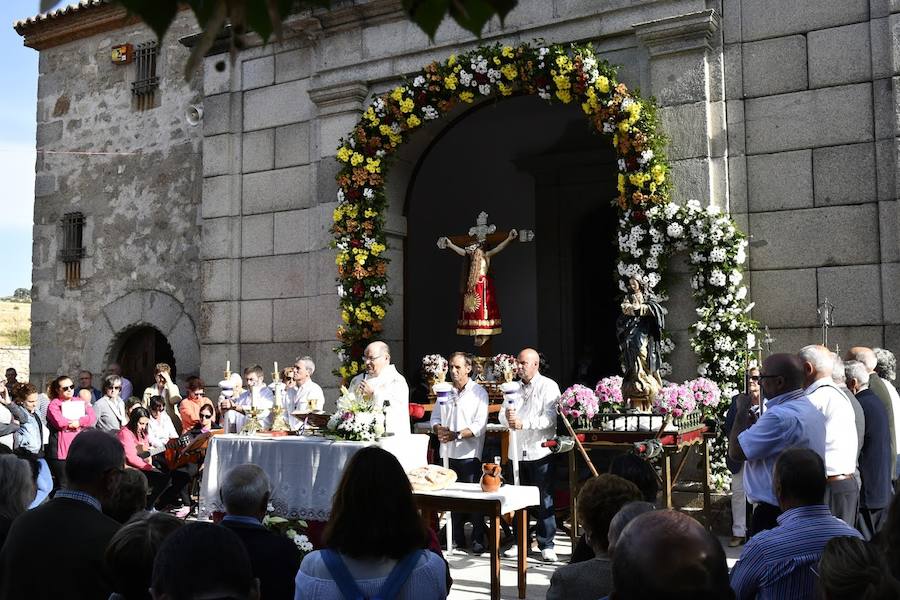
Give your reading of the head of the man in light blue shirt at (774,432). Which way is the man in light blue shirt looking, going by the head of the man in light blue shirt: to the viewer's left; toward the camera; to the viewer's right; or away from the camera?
to the viewer's left

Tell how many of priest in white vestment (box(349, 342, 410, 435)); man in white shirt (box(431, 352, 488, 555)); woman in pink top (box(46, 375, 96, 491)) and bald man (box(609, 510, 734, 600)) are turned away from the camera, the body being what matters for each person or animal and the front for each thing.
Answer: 1

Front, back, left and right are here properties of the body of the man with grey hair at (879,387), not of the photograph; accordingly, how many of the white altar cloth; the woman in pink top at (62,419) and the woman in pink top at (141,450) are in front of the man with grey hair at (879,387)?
3

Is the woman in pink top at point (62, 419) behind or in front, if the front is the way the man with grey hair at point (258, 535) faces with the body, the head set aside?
in front

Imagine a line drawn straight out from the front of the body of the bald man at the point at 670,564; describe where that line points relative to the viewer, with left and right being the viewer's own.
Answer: facing away from the viewer

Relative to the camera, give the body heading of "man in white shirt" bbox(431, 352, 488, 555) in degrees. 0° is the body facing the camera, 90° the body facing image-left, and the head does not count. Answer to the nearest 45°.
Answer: approximately 45°

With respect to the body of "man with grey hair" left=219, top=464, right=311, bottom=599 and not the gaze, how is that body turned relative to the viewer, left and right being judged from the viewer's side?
facing away from the viewer

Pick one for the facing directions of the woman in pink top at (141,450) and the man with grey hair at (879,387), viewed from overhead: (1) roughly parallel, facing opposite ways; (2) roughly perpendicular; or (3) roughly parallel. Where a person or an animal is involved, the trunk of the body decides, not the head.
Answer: roughly parallel, facing opposite ways

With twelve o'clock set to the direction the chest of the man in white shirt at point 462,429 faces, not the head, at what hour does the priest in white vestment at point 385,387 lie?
The priest in white vestment is roughly at 2 o'clock from the man in white shirt.

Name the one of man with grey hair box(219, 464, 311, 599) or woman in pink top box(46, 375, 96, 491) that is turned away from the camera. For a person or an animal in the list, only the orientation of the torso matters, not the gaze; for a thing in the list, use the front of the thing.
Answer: the man with grey hair

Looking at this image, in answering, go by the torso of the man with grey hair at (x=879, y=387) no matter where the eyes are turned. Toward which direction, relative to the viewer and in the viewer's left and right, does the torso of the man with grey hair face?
facing to the left of the viewer

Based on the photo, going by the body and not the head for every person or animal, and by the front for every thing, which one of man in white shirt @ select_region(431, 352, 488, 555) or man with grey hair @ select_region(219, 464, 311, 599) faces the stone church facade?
the man with grey hair

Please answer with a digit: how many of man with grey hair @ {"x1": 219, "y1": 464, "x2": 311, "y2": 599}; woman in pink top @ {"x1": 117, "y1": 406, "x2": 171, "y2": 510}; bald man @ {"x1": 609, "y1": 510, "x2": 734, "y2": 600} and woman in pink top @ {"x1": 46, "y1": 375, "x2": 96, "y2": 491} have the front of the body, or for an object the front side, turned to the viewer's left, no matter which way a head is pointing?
0

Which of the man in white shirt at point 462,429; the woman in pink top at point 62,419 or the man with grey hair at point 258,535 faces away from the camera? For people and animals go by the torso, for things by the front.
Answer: the man with grey hair

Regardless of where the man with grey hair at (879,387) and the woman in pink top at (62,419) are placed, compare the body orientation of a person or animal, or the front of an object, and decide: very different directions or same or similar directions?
very different directions

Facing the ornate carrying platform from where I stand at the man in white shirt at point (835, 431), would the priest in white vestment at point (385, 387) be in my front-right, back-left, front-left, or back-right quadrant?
front-left

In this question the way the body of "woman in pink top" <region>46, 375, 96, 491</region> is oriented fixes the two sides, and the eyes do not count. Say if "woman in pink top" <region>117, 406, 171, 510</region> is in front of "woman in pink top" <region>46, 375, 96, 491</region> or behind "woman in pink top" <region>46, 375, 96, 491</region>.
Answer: in front
